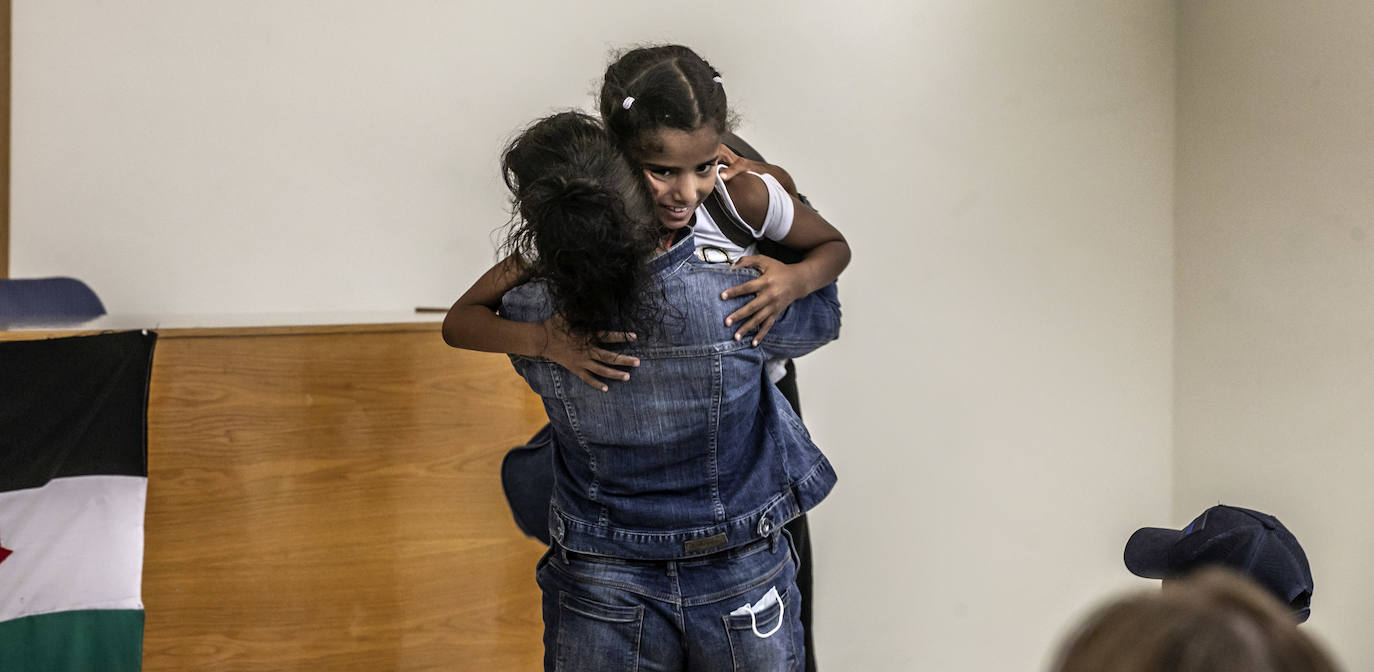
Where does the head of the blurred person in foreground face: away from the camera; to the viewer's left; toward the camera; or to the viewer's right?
away from the camera

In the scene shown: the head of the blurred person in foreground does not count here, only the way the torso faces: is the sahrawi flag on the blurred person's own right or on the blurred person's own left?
on the blurred person's own left

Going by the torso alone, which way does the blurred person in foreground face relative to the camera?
away from the camera
